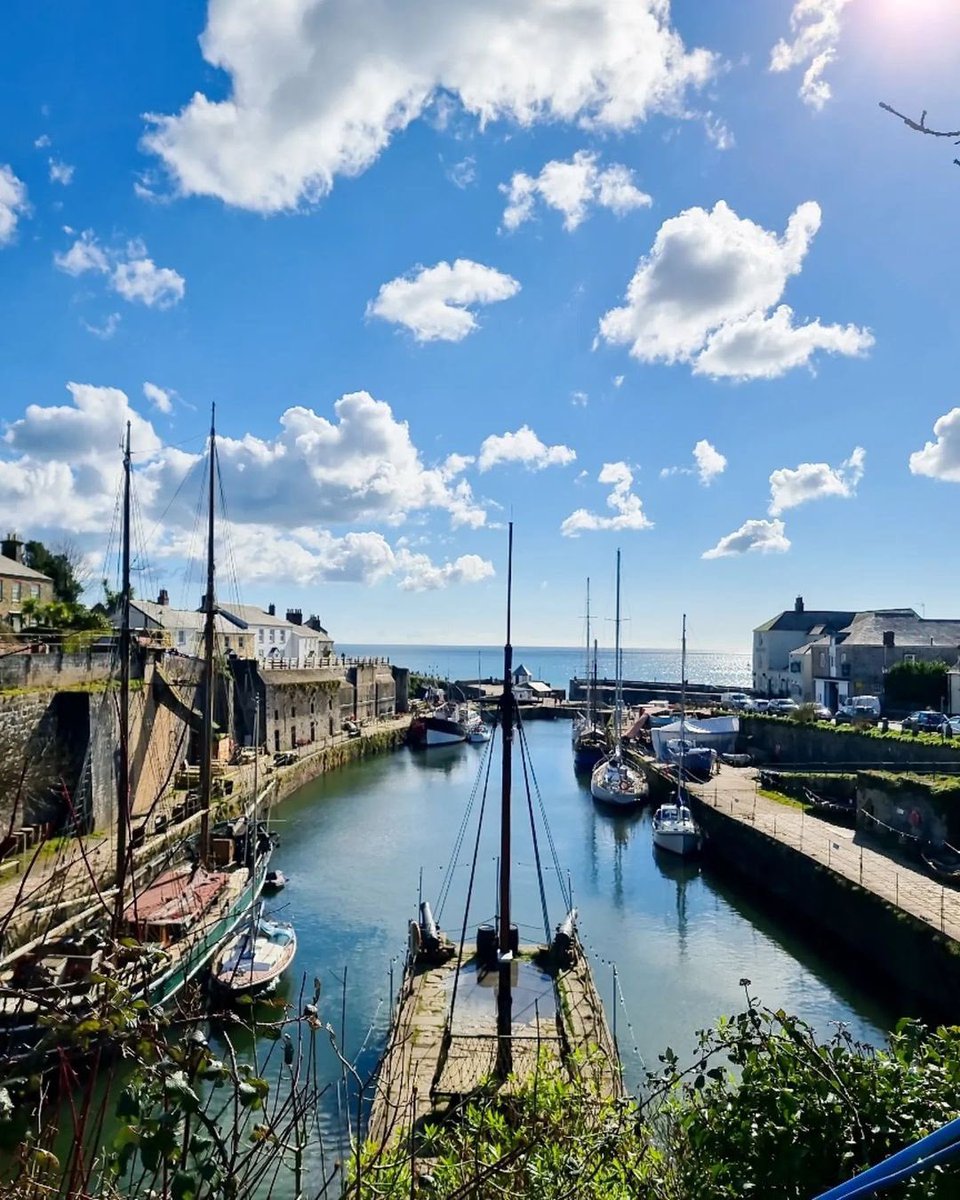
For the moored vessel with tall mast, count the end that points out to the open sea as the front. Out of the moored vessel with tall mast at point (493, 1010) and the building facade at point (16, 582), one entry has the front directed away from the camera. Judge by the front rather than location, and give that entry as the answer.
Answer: the moored vessel with tall mast

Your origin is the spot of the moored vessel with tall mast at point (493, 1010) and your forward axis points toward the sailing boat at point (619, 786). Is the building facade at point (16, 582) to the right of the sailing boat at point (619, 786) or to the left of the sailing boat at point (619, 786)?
left

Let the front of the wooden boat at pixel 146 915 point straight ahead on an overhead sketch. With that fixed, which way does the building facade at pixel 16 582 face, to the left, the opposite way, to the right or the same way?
to the right

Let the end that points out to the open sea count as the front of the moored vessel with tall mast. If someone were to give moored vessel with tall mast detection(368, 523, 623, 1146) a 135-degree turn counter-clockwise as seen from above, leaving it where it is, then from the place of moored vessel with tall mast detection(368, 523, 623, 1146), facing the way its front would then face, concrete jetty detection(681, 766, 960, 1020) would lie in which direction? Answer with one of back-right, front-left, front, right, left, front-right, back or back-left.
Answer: back

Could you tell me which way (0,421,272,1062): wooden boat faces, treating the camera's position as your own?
facing away from the viewer and to the right of the viewer

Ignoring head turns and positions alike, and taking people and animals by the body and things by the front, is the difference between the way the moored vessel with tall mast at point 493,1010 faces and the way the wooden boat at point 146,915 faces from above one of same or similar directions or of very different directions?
same or similar directions

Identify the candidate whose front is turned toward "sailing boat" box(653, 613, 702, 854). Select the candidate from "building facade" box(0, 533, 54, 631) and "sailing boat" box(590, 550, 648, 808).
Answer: the building facade

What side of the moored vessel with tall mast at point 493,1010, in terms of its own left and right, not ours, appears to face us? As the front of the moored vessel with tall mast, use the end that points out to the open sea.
back

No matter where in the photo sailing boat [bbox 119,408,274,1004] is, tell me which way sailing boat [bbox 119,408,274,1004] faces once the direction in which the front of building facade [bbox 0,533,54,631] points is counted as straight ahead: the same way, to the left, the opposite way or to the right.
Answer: to the left

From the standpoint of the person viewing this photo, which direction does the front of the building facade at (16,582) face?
facing the viewer and to the right of the viewer

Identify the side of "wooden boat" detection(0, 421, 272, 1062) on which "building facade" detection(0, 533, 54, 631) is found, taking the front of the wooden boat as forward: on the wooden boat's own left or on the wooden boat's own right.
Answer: on the wooden boat's own left

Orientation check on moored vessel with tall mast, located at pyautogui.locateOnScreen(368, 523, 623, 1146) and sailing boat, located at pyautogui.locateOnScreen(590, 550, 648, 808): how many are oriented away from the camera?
2

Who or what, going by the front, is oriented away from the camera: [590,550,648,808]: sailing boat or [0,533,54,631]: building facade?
the sailing boat
